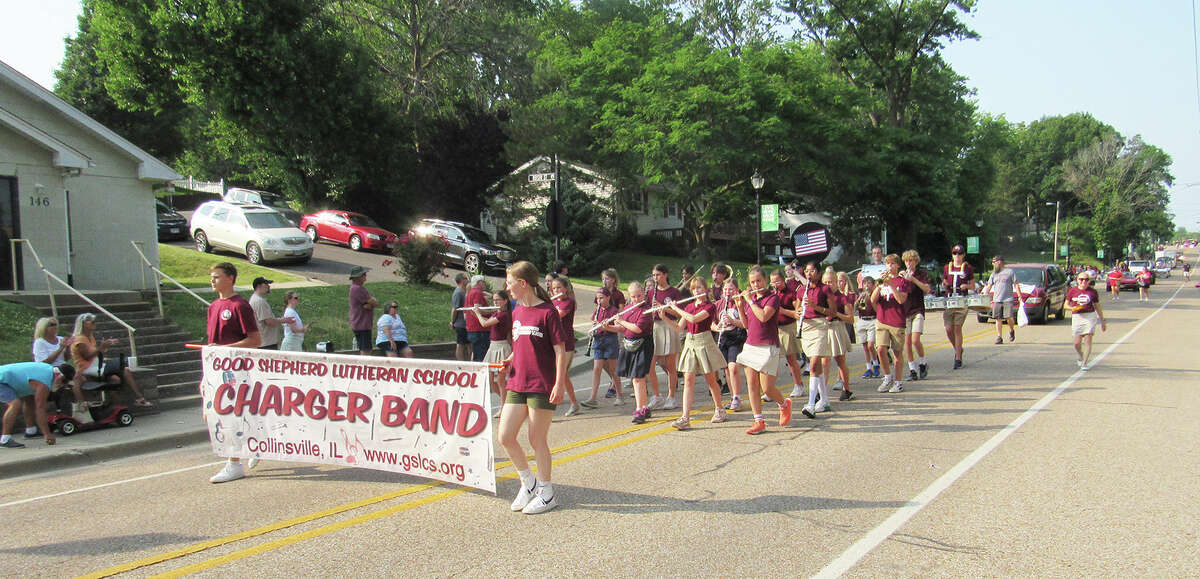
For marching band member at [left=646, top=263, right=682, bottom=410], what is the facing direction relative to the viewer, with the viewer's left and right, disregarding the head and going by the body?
facing the viewer and to the left of the viewer

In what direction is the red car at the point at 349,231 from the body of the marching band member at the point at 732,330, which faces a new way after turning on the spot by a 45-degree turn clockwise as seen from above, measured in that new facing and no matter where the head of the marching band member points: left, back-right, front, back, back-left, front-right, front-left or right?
front-right

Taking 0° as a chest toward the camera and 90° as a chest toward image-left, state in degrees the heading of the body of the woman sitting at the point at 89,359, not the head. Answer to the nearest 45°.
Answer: approximately 270°

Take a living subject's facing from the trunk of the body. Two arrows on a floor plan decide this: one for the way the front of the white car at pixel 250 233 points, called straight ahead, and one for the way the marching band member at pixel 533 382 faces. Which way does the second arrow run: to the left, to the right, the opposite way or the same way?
to the right

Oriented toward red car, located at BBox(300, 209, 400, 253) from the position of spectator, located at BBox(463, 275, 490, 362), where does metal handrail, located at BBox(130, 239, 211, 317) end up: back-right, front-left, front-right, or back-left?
front-left

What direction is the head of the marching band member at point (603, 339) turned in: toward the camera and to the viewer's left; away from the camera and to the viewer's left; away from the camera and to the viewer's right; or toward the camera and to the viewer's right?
toward the camera and to the viewer's left

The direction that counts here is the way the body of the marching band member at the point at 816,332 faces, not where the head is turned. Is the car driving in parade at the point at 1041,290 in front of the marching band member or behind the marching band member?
behind

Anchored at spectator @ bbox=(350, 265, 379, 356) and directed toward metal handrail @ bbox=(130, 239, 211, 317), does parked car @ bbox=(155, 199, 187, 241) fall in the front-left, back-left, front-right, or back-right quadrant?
front-right

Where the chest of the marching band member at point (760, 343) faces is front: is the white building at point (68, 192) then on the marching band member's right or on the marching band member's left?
on the marching band member's right

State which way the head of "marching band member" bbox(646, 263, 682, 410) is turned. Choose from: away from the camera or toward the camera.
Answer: toward the camera

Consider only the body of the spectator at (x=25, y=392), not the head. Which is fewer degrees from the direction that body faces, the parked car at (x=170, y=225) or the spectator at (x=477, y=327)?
the spectator

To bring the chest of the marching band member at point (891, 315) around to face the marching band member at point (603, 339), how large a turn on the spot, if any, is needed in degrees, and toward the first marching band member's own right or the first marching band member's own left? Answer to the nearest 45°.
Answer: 0° — they already face them

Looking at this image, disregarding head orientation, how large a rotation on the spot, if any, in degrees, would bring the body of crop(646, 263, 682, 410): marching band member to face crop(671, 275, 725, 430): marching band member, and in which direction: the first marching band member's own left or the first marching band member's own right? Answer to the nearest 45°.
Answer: approximately 45° to the first marching band member's own left

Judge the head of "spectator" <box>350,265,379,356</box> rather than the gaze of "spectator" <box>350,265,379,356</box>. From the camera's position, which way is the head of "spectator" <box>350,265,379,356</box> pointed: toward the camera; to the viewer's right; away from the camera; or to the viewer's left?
to the viewer's right

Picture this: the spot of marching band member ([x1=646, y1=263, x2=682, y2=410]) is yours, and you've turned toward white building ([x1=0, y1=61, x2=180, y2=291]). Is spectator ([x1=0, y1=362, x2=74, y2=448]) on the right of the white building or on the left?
left

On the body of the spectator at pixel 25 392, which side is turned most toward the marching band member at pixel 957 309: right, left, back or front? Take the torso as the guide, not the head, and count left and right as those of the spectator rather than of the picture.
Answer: front

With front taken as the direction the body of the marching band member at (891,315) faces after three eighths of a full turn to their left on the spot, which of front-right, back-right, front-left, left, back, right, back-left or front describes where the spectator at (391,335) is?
back

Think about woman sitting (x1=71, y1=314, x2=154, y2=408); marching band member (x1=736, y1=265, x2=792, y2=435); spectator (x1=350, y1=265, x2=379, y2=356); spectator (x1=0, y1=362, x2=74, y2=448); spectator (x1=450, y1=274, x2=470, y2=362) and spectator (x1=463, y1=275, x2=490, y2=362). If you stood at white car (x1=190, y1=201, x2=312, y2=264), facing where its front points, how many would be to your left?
0

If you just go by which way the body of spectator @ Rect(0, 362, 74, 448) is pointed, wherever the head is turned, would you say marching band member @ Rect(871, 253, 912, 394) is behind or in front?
in front

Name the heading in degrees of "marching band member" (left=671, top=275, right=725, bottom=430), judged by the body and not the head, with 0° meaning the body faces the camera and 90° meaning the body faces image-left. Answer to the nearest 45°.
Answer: approximately 45°

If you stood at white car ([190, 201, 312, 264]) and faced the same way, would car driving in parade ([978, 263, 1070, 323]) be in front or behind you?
in front

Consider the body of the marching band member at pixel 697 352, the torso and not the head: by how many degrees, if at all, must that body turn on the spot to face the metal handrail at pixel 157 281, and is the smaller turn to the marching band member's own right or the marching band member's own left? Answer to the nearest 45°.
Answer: approximately 90° to the marching band member's own right
